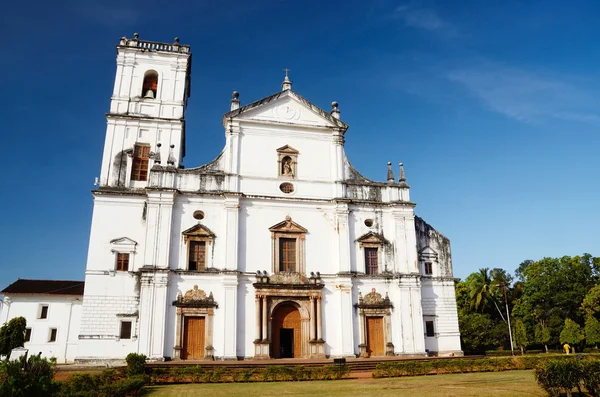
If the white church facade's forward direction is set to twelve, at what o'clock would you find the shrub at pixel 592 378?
The shrub is roughly at 11 o'clock from the white church facade.

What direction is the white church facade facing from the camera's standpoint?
toward the camera

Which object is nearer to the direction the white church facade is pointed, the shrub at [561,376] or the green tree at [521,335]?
the shrub

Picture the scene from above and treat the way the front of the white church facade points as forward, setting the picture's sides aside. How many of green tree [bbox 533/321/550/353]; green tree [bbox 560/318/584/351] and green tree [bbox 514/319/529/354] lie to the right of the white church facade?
0

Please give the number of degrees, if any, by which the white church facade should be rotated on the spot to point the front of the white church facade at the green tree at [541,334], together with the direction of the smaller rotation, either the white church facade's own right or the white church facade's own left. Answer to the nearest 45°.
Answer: approximately 135° to the white church facade's own left

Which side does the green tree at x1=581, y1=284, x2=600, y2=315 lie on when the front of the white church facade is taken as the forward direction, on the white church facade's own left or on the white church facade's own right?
on the white church facade's own left

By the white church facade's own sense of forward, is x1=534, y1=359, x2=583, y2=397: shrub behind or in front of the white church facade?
in front

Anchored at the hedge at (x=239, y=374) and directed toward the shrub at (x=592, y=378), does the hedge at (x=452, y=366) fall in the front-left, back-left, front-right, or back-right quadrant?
front-left

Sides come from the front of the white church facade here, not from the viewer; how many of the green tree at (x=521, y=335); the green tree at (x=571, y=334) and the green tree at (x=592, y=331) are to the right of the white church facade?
0

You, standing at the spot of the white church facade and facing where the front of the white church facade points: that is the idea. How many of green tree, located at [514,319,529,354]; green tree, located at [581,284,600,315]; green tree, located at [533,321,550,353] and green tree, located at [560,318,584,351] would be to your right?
0

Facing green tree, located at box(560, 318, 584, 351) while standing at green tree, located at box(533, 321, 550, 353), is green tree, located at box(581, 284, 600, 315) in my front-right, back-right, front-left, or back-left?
front-left

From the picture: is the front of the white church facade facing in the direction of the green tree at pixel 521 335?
no

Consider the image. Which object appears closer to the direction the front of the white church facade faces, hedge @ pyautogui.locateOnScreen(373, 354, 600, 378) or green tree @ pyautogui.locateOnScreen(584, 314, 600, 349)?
the hedge

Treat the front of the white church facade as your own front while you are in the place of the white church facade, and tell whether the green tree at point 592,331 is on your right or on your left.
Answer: on your left

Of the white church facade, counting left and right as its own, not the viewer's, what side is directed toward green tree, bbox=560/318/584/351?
left

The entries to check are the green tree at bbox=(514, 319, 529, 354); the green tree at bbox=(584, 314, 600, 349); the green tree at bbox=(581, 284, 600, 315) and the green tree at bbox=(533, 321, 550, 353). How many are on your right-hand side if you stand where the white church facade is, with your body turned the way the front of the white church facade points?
0

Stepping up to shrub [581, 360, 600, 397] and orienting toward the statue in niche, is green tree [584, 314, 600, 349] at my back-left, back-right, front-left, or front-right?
front-right

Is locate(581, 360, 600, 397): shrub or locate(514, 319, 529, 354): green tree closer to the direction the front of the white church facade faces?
the shrub
